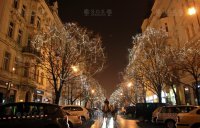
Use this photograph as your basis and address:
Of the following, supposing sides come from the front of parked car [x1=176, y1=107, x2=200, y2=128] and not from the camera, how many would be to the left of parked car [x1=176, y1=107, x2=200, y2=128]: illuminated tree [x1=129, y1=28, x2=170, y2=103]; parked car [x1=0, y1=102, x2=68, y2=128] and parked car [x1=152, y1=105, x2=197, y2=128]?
2

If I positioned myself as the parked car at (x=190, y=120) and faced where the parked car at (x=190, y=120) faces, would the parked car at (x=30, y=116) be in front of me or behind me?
behind

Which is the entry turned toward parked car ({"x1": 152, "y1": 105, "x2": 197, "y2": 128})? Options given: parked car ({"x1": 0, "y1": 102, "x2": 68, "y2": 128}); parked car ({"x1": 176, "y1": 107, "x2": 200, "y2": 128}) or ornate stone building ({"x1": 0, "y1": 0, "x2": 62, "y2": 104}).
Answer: the ornate stone building

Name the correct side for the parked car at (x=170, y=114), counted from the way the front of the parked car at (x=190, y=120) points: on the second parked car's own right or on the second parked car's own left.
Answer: on the second parked car's own left

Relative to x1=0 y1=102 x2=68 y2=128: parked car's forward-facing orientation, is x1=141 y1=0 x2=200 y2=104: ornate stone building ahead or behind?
behind

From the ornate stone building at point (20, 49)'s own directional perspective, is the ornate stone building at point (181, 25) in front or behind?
in front

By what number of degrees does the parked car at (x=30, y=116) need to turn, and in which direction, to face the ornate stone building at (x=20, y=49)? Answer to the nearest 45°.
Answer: approximately 90° to its right
